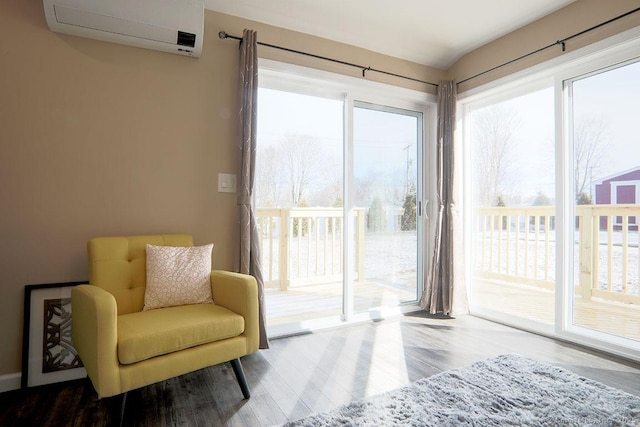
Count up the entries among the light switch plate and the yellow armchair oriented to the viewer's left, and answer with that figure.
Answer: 0

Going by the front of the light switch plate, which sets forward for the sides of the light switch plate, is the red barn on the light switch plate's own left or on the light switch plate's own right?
on the light switch plate's own left

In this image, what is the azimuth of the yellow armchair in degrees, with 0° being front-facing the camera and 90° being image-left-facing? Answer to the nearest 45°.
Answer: approximately 315°

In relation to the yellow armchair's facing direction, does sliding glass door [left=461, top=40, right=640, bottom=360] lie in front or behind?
in front

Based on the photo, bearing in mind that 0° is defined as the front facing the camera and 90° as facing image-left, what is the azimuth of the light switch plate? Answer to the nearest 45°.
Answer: approximately 0°

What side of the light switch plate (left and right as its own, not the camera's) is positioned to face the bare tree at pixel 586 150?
left

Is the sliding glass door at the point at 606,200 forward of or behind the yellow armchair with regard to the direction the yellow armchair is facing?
forward
